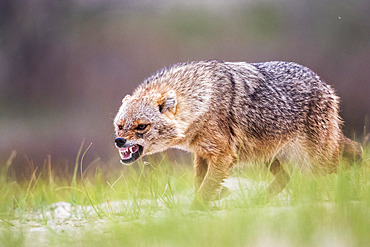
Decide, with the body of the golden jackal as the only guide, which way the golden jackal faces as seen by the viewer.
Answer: to the viewer's left
